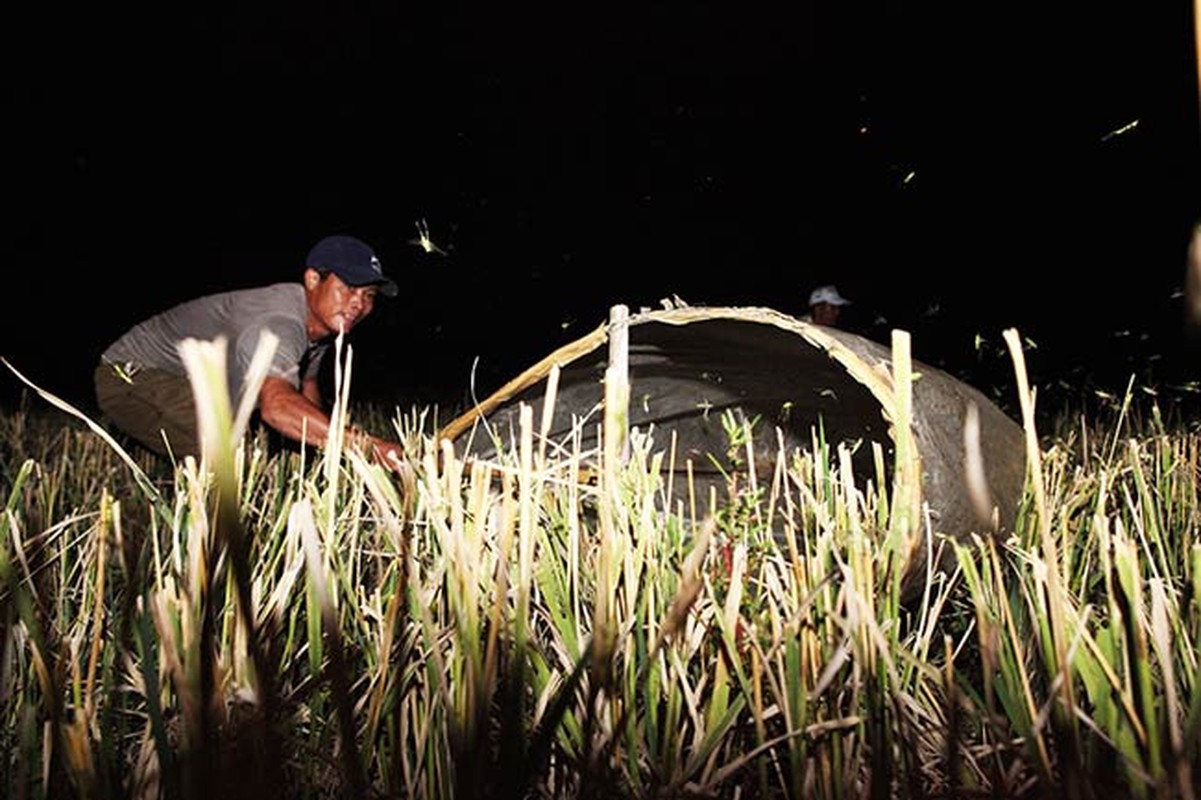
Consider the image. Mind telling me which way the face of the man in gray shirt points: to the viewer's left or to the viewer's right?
to the viewer's right

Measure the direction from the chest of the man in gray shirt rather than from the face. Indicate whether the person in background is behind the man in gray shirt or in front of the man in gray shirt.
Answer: in front

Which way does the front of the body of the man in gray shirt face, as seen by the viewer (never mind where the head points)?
to the viewer's right
